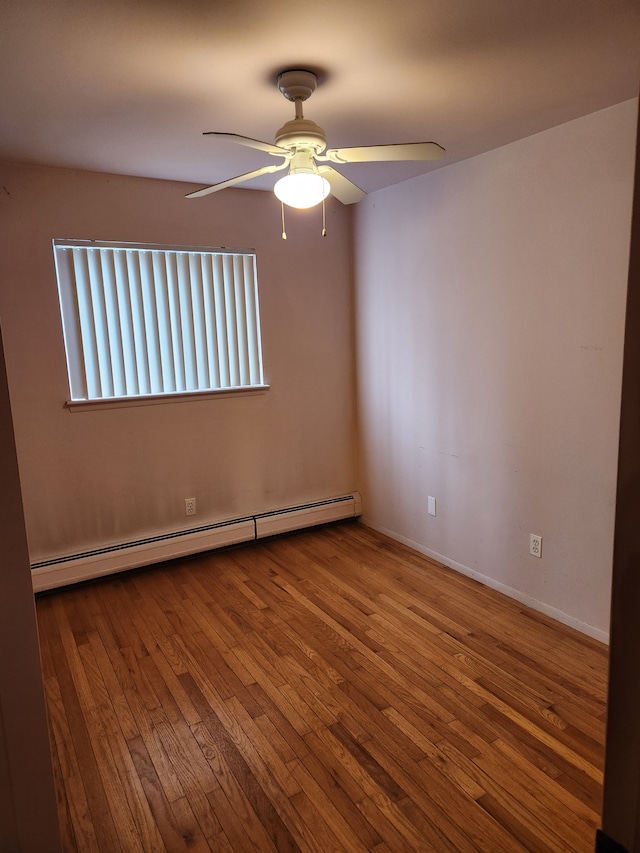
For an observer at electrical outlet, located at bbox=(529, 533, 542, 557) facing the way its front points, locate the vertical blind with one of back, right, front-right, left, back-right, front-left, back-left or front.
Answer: front-right

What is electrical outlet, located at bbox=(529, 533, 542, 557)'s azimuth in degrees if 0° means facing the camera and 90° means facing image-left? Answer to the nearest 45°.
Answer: approximately 45°
